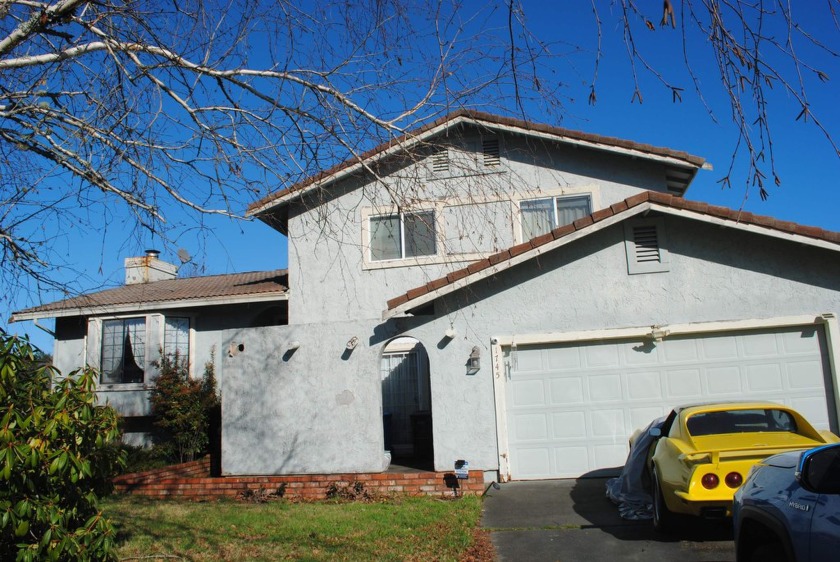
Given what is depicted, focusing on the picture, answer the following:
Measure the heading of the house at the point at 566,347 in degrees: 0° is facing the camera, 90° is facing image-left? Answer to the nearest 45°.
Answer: approximately 0°

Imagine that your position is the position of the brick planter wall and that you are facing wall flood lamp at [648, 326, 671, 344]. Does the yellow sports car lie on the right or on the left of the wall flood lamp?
right

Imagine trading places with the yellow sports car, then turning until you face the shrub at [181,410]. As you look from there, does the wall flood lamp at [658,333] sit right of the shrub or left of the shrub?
right

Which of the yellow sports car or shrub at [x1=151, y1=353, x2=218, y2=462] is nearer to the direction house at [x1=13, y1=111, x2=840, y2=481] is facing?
the yellow sports car

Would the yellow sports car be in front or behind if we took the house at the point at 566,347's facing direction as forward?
in front

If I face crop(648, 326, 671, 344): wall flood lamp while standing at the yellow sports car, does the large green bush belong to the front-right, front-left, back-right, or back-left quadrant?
back-left

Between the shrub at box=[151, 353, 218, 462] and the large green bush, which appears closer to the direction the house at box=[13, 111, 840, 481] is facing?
the large green bush

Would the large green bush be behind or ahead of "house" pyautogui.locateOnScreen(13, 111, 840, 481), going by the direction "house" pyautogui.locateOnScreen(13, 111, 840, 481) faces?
ahead
